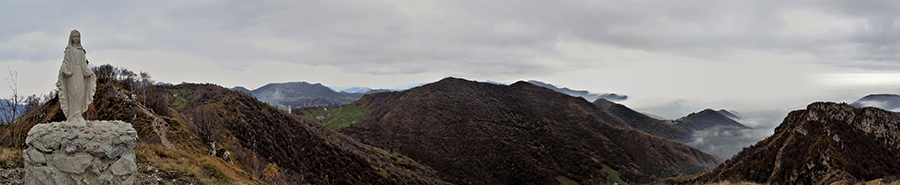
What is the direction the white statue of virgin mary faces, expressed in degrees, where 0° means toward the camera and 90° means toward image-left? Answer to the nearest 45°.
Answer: approximately 0°
